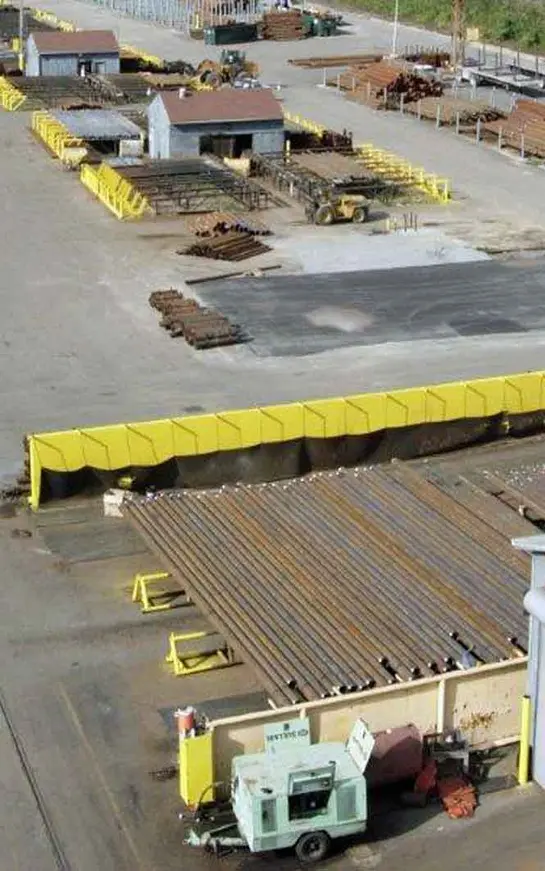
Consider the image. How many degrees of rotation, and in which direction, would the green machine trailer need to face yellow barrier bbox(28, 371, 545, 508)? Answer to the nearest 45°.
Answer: approximately 90° to its right

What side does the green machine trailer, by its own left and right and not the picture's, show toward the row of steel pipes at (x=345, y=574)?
right

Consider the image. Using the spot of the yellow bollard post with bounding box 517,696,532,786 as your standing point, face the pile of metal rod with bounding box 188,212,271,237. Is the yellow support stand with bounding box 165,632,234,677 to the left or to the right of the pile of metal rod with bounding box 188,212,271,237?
left

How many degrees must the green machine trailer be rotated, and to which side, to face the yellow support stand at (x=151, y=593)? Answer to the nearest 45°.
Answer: approximately 90° to its right

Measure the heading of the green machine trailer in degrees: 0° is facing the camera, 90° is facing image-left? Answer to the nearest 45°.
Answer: approximately 90°

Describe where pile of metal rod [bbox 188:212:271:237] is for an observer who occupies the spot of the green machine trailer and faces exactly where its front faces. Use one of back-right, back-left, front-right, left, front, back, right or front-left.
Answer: right

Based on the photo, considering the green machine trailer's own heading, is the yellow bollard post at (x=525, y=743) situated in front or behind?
behind

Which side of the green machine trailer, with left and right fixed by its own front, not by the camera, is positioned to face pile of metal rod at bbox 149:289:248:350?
right
